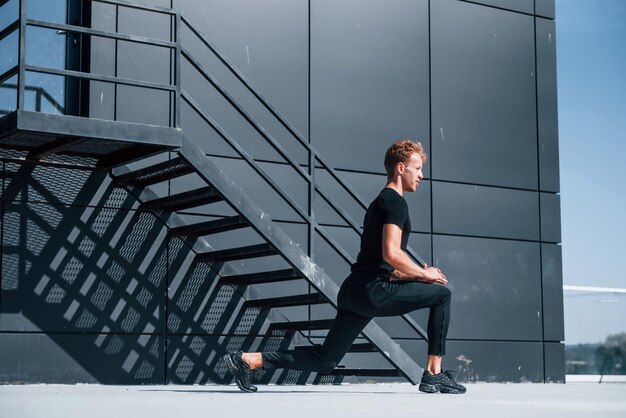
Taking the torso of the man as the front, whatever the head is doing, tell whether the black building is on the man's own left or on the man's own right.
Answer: on the man's own left

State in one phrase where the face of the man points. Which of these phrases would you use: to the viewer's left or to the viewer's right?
to the viewer's right

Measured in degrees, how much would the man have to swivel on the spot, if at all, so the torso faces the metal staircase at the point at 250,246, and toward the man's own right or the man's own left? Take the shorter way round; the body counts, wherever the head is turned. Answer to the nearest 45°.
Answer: approximately 135° to the man's own left

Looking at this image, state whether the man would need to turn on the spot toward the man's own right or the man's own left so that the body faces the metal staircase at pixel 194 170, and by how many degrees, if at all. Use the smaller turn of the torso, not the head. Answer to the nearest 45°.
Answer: approximately 135° to the man's own left

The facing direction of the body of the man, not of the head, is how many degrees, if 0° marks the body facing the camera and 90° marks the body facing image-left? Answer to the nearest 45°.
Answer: approximately 270°
